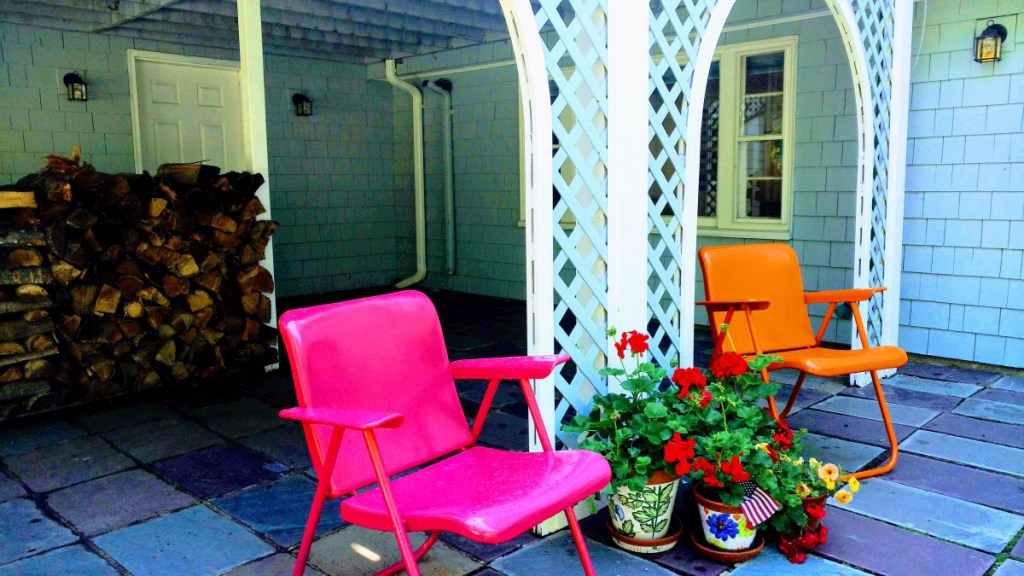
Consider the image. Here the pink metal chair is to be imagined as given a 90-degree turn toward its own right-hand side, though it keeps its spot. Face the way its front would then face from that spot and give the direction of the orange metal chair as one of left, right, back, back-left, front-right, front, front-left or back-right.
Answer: back

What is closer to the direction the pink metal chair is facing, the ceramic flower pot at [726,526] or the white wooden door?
the ceramic flower pot

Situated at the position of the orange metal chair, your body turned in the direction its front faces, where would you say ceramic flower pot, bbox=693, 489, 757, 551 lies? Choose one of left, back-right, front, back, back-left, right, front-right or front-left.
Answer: front-right

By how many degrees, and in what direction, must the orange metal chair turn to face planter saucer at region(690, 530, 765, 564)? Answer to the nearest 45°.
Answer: approximately 45° to its right

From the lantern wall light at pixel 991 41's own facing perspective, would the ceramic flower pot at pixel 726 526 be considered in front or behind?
in front

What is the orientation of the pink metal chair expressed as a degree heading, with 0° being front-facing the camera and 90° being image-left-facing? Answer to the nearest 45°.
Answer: approximately 315°

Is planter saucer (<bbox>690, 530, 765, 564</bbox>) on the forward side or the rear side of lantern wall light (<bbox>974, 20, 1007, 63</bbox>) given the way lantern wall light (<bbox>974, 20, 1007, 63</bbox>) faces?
on the forward side

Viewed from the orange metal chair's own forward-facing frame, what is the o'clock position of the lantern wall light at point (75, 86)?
The lantern wall light is roughly at 5 o'clock from the orange metal chair.

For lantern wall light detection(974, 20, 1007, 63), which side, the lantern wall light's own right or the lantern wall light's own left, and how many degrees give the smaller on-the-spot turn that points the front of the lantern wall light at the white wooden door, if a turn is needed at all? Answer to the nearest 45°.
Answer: approximately 45° to the lantern wall light's own right

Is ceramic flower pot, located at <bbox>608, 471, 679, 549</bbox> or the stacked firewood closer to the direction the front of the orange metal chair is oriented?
the ceramic flower pot

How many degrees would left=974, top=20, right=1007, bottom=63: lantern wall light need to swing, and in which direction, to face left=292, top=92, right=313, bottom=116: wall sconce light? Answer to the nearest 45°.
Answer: approximately 45° to its right

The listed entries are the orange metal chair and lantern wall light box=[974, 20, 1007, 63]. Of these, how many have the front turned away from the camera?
0

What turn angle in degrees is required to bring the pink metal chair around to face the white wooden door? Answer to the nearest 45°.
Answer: approximately 180°

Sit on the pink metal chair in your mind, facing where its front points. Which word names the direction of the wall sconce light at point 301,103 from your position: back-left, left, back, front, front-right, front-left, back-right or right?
back-left

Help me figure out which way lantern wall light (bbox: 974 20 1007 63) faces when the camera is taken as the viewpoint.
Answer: facing the viewer and to the left of the viewer
